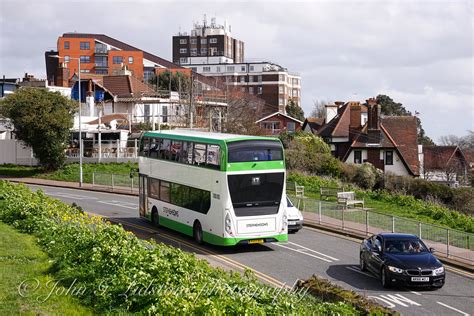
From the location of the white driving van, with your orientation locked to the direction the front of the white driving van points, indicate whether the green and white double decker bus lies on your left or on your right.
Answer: on your right

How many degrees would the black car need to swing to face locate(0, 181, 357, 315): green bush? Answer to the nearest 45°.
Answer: approximately 90° to its right

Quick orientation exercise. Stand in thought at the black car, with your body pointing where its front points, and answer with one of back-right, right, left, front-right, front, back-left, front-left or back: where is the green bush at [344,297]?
front-right

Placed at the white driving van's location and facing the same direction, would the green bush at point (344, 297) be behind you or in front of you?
in front

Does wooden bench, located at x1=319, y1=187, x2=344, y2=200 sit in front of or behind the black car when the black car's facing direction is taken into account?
behind
